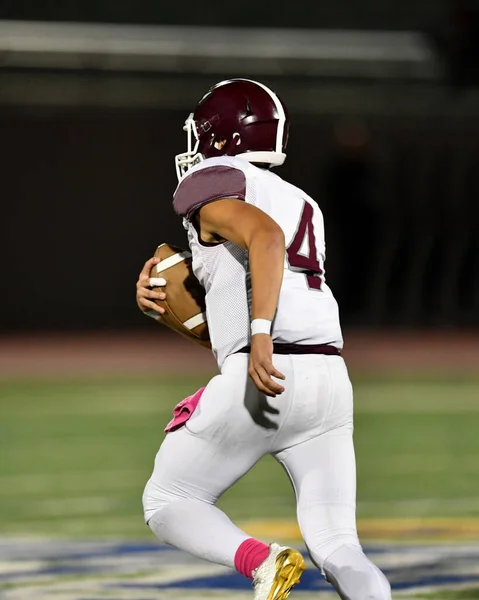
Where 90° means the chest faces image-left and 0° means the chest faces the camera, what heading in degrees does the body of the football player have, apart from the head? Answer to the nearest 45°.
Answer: approximately 135°

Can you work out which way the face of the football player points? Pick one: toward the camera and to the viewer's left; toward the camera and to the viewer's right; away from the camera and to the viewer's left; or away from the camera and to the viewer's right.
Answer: away from the camera and to the viewer's left
